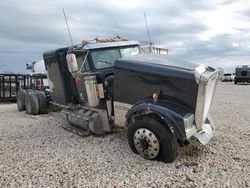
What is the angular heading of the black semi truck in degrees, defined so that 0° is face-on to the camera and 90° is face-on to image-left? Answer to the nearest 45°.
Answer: approximately 315°

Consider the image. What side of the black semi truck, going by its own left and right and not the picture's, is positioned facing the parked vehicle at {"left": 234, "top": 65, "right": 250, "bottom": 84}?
left
